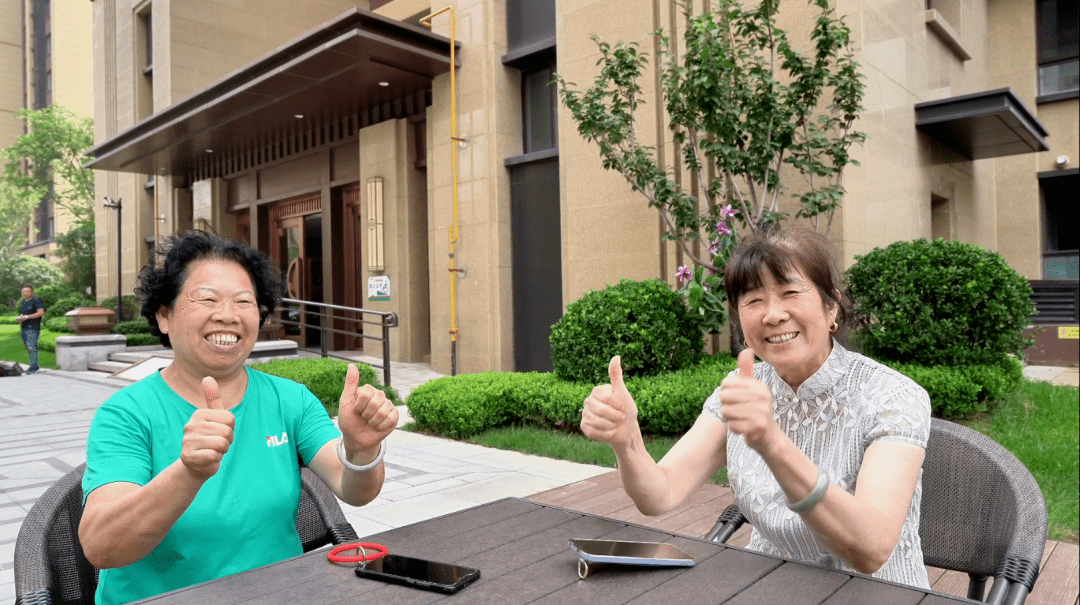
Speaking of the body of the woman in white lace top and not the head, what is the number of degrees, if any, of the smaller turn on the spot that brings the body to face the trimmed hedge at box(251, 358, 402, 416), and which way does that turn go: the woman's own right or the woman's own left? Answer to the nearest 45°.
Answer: approximately 90° to the woman's own right

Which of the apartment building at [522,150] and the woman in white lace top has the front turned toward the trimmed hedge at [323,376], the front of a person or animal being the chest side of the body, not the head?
the apartment building

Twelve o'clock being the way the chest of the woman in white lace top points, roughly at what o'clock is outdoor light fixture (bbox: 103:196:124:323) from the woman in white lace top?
The outdoor light fixture is roughly at 3 o'clock from the woman in white lace top.

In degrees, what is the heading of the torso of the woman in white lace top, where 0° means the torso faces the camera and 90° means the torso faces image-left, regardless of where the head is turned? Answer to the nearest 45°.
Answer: approximately 45°

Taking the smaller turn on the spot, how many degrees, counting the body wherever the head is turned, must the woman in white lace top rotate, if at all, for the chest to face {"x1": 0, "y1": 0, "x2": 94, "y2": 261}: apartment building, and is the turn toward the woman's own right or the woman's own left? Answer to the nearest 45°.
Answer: approximately 90° to the woman's own right

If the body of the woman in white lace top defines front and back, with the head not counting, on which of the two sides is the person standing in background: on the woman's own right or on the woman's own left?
on the woman's own right

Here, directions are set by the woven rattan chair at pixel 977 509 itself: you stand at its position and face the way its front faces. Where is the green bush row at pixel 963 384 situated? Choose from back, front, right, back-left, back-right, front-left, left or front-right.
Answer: back-right

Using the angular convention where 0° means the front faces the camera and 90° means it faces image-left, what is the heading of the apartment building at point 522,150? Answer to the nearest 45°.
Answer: approximately 45°

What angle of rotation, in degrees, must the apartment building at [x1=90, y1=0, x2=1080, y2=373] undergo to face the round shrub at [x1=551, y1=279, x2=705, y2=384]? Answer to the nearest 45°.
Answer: approximately 45° to its left

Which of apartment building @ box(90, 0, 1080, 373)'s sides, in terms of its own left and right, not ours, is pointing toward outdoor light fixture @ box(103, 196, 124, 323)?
right
